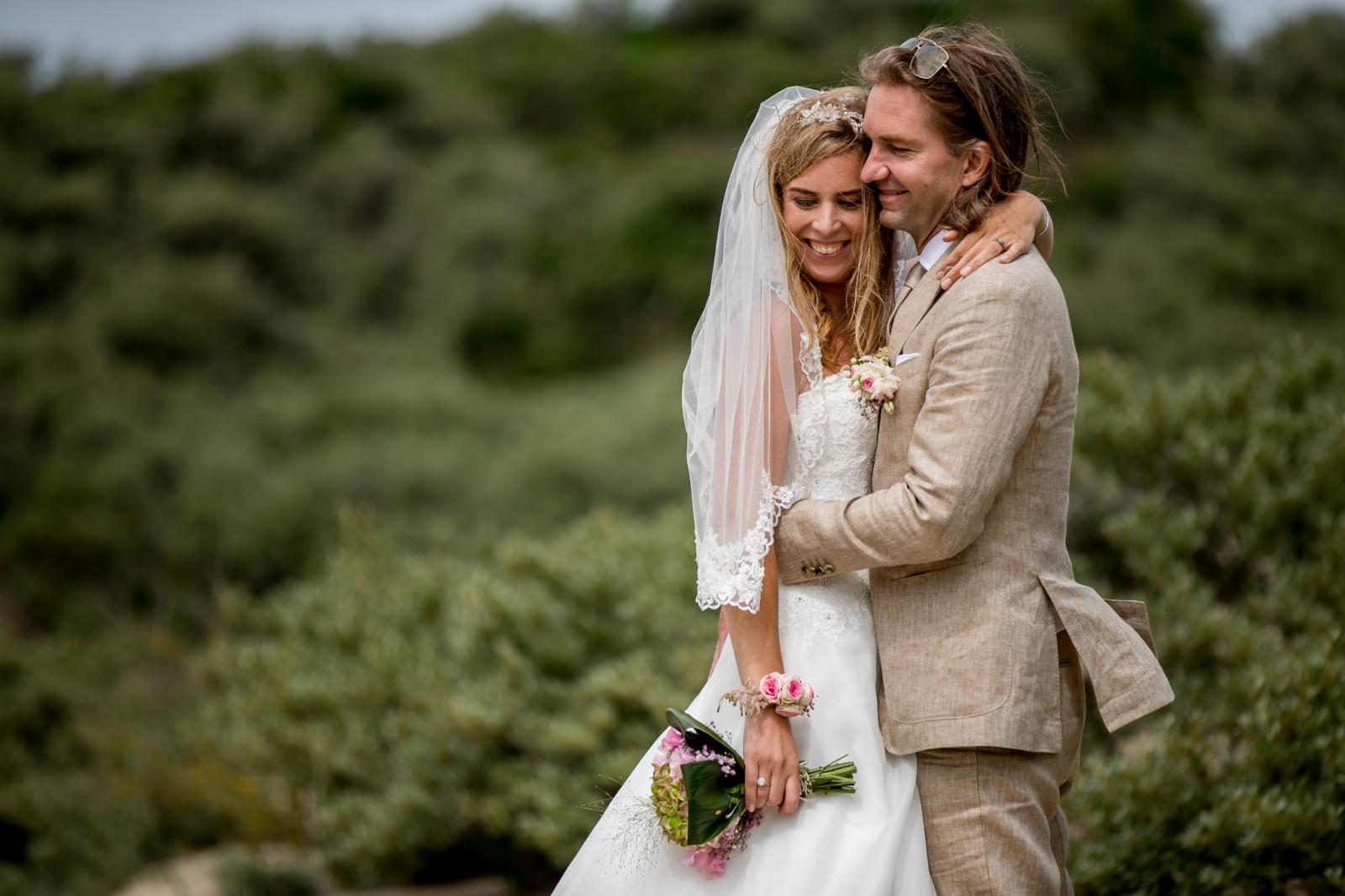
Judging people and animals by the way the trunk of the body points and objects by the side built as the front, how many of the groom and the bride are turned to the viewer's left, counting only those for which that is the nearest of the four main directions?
1

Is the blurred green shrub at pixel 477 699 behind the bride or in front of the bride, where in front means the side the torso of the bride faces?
behind

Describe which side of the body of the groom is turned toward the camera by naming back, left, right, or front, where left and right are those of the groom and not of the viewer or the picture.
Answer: left

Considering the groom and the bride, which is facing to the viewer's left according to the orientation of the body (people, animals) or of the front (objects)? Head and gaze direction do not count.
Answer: the groom

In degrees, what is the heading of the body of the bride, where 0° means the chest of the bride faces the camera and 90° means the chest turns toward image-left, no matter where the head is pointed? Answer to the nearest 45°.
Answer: approximately 315°

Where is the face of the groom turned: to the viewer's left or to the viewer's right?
to the viewer's left

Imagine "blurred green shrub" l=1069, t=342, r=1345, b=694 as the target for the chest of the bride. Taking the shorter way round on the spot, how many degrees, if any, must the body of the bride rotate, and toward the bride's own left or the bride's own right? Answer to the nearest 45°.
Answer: approximately 90° to the bride's own left

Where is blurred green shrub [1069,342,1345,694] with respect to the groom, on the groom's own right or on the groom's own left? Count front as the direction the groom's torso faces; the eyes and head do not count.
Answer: on the groom's own right
